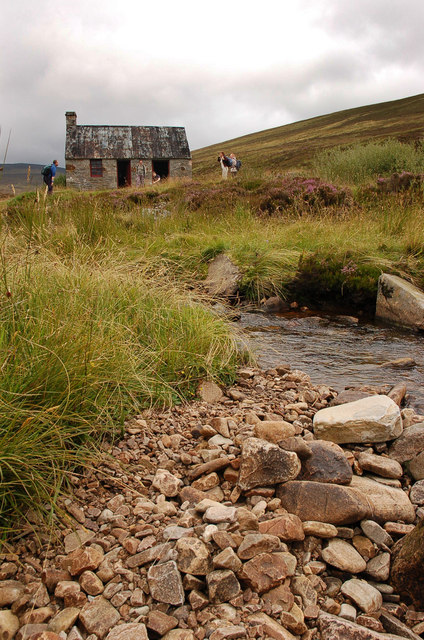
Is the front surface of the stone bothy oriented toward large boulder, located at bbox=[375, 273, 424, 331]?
yes

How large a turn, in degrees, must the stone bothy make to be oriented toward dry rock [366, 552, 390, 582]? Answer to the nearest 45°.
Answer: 0° — it already faces it

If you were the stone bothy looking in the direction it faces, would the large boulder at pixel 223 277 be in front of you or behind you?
in front

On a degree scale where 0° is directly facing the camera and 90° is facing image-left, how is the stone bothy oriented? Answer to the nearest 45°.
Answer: approximately 0°

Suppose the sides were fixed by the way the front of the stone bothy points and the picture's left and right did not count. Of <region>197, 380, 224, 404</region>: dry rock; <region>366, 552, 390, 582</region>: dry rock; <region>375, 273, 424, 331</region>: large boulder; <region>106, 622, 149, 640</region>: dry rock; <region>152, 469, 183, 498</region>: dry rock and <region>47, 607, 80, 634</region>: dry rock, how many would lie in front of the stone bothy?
6

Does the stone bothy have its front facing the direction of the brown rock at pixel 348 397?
yes

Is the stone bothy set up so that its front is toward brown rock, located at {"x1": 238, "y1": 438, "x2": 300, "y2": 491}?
yes

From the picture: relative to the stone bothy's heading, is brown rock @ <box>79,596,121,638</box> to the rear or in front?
in front

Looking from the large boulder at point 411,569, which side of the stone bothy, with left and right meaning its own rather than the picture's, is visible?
front

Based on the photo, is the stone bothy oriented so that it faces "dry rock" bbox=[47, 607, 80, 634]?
yes

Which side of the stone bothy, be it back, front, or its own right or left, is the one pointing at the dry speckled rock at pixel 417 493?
front

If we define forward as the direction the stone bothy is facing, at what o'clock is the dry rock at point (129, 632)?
The dry rock is roughly at 12 o'clock from the stone bothy.

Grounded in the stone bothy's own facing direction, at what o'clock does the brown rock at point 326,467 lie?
The brown rock is roughly at 12 o'clock from the stone bothy.
